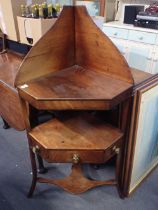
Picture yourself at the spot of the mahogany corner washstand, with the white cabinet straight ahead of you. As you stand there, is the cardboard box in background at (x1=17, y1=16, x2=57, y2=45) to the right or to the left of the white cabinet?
left

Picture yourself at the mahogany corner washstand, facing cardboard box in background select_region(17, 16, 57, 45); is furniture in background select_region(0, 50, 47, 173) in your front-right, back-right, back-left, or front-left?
front-left

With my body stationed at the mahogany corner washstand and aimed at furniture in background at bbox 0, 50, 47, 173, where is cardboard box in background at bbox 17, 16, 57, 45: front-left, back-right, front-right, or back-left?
front-right

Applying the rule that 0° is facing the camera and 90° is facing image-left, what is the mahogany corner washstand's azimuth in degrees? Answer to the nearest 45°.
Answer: approximately 0°

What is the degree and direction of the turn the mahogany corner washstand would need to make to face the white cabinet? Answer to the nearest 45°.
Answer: approximately 135° to its left

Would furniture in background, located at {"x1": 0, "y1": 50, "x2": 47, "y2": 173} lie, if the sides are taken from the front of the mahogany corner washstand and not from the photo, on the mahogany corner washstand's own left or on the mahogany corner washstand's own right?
on the mahogany corner washstand's own right

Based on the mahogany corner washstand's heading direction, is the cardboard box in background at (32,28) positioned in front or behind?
behind
